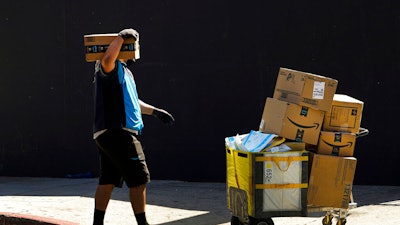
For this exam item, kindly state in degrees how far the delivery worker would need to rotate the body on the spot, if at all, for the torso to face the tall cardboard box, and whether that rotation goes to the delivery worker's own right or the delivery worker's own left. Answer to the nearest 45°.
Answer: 0° — they already face it

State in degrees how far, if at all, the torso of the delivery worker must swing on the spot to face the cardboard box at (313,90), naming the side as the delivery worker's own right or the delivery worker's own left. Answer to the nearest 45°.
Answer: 0° — they already face it

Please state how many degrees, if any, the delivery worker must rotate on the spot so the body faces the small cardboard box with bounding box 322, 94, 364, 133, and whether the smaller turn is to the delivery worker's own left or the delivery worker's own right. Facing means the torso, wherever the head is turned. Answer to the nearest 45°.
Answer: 0° — they already face it

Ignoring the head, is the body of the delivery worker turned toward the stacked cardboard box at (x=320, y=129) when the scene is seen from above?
yes

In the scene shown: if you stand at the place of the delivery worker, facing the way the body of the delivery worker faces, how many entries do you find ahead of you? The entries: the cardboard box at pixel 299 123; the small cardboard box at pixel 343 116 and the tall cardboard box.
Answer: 3

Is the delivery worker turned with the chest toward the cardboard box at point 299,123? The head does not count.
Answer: yes

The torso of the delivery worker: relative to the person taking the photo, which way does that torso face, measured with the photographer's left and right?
facing to the right of the viewer
